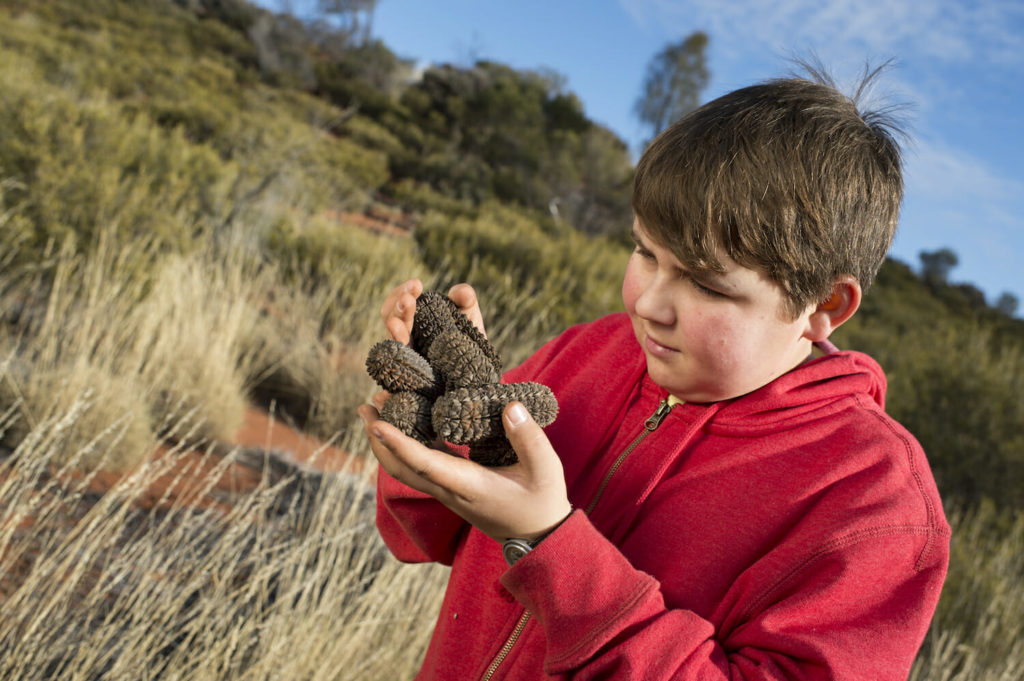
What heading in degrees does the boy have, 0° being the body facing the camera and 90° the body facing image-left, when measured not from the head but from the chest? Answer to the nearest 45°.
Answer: approximately 45°

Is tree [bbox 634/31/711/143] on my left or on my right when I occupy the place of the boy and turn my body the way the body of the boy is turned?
on my right

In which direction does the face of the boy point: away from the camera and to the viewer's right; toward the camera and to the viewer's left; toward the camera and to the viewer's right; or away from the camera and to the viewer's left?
toward the camera and to the viewer's left

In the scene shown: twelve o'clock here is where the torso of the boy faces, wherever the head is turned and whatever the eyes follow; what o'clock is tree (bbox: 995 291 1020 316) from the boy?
The tree is roughly at 5 o'clock from the boy.
